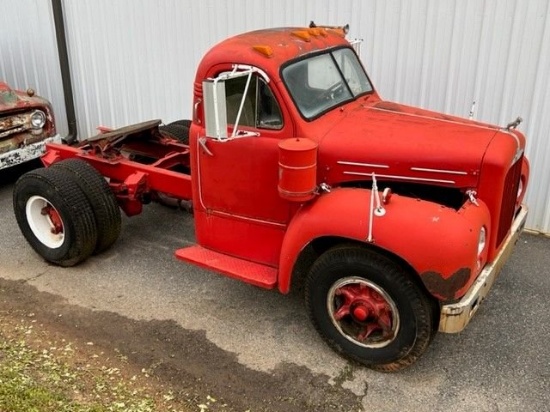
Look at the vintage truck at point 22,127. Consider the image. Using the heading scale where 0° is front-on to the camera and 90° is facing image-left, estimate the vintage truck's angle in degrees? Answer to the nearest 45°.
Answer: approximately 315°

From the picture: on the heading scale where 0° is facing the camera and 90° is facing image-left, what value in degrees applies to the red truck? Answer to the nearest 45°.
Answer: approximately 315°

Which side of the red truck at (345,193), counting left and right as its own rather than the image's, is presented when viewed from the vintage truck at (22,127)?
back

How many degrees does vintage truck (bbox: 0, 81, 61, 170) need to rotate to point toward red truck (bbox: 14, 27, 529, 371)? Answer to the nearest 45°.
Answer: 0° — it already faces it
